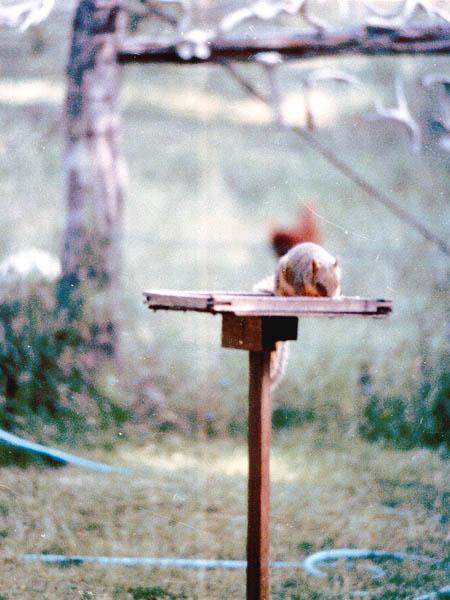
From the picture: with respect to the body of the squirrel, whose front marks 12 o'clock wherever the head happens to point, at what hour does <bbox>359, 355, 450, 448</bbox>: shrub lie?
The shrub is roughly at 8 o'clock from the squirrel.

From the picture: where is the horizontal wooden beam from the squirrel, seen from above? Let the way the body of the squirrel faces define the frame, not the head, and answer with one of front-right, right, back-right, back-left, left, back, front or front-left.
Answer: back-left

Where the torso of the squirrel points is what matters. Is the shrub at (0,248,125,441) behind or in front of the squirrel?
behind
